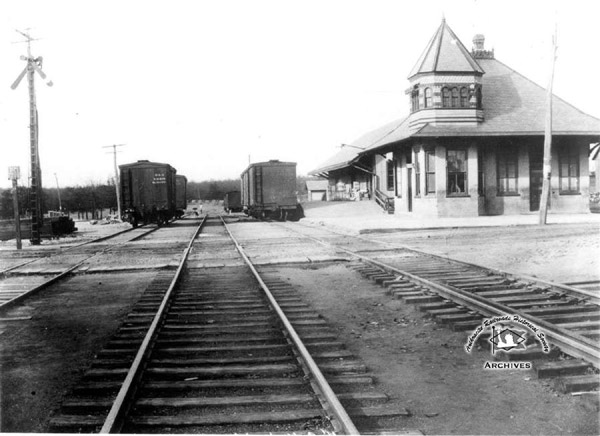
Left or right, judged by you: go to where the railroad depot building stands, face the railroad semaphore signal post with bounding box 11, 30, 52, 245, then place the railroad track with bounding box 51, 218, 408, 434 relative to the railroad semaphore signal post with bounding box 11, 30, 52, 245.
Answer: left

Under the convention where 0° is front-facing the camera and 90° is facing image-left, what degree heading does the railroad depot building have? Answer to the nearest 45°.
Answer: approximately 45°

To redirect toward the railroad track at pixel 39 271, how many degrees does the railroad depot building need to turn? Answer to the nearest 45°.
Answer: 0° — it already faces it

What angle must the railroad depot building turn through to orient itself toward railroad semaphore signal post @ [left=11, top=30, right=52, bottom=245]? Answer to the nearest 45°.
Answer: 0° — it already faces it

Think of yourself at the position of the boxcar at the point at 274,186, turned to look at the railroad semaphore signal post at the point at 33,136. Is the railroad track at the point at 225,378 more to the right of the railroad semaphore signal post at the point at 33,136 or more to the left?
left

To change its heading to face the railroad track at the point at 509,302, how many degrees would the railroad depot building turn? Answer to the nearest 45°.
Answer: approximately 45° to its left
